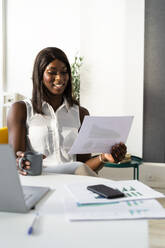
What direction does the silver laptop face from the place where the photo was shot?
facing away from the viewer and to the right of the viewer

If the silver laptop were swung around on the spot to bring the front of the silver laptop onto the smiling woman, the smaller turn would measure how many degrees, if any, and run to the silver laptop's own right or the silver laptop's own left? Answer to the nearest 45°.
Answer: approximately 45° to the silver laptop's own left
